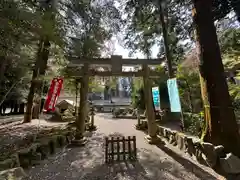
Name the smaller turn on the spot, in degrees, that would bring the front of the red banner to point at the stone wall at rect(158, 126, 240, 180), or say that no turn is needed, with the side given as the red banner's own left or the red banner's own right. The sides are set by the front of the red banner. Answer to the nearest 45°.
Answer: approximately 45° to the red banner's own left

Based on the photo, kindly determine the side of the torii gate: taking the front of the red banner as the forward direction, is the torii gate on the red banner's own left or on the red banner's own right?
on the red banner's own left

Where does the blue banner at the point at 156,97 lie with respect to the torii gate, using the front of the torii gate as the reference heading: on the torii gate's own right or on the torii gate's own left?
on the torii gate's own left

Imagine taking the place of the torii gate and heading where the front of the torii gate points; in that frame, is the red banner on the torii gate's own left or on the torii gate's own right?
on the torii gate's own right

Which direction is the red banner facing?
toward the camera

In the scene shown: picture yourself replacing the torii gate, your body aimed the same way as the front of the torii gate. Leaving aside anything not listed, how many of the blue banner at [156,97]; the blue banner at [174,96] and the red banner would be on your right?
1

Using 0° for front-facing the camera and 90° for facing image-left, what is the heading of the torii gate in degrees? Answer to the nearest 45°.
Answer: approximately 0°
